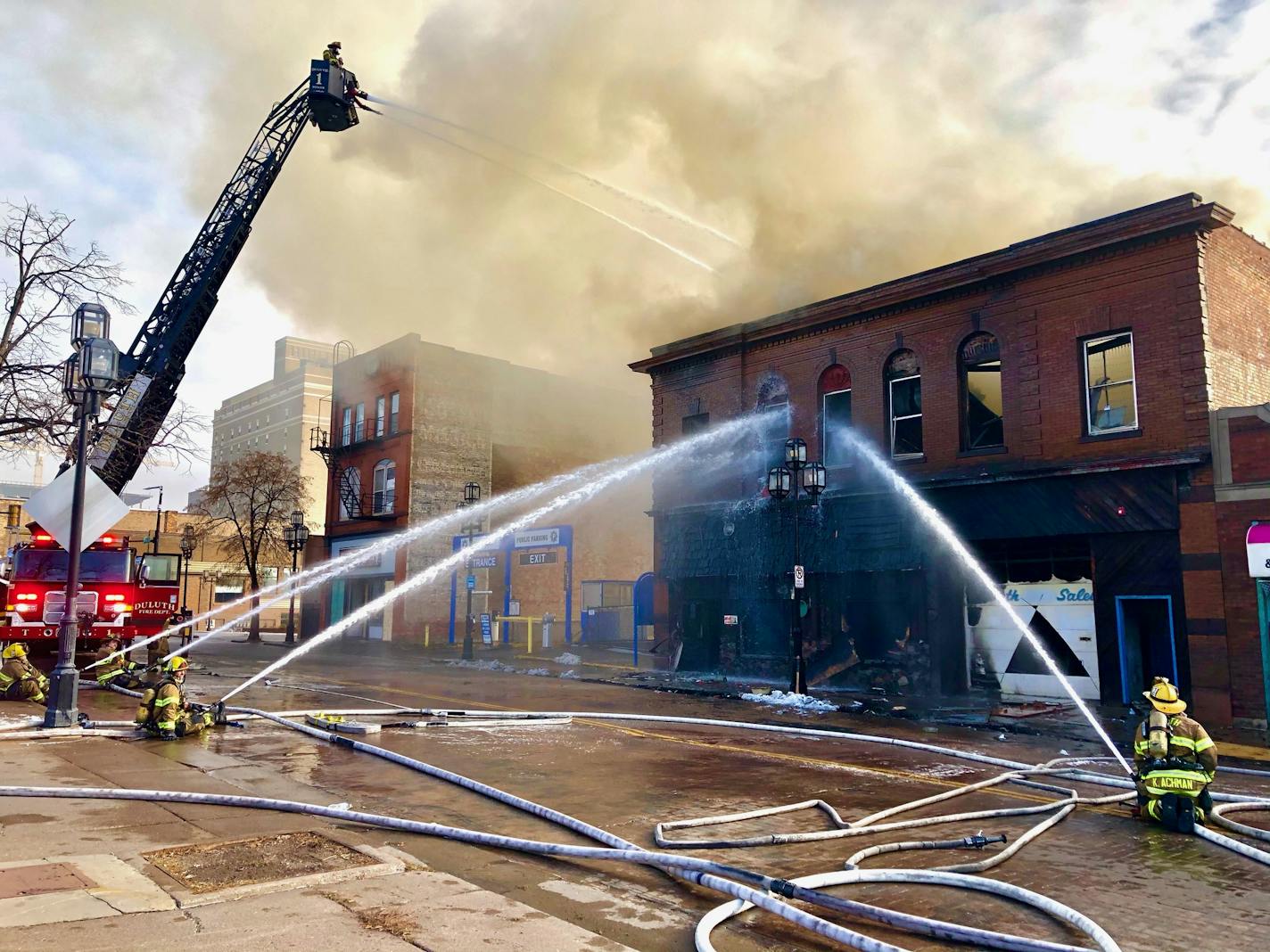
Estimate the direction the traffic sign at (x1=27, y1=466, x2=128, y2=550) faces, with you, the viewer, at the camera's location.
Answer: facing away from the viewer

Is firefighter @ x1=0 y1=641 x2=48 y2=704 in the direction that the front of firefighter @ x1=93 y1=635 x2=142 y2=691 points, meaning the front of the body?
no

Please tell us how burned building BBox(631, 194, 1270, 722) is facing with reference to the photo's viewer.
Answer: facing the viewer and to the left of the viewer

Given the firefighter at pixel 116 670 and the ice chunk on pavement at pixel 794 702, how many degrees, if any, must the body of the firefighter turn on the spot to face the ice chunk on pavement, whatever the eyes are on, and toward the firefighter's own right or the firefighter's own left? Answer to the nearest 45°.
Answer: approximately 45° to the firefighter's own right

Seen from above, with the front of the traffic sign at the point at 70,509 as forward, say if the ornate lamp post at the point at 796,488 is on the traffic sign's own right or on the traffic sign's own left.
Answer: on the traffic sign's own right

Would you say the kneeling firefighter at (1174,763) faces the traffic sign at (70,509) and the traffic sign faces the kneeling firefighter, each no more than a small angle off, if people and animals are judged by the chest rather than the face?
no

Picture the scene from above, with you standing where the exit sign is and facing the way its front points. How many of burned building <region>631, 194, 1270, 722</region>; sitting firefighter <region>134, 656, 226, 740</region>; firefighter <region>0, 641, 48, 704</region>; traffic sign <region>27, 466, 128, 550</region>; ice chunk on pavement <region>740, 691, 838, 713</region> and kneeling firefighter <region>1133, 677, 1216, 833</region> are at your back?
0

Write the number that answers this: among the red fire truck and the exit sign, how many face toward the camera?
2

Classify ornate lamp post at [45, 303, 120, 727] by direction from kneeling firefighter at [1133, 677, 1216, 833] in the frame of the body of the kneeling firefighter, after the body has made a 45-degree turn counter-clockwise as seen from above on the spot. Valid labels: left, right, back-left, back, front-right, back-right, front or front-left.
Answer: front-left

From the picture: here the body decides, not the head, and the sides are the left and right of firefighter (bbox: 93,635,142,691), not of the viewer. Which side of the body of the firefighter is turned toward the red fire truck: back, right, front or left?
left

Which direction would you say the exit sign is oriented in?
toward the camera

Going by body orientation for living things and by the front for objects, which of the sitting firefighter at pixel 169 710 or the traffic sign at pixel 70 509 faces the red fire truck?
the traffic sign

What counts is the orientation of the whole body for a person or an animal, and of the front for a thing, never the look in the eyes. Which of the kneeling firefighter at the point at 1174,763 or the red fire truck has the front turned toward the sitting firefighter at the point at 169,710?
the red fire truck

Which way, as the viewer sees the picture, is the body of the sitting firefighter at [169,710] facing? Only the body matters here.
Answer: to the viewer's right

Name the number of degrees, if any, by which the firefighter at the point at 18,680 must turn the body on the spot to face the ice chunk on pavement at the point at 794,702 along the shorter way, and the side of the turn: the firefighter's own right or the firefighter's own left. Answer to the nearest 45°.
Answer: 0° — they already face it

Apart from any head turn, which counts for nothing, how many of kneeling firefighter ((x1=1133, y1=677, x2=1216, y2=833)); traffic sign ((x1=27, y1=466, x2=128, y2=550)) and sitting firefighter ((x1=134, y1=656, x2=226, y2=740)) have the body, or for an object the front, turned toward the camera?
0

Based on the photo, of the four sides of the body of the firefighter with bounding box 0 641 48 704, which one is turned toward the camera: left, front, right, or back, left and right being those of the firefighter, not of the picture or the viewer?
right

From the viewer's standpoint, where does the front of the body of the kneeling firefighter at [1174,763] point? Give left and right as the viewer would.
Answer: facing away from the viewer
